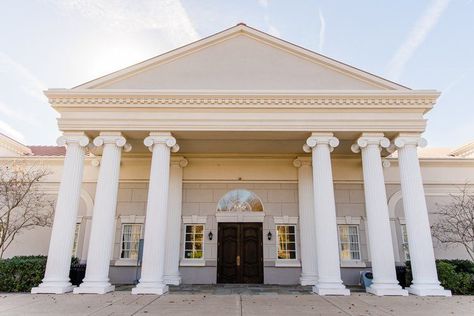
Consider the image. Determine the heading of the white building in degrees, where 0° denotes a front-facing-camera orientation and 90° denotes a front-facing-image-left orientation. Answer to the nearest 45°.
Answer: approximately 0°

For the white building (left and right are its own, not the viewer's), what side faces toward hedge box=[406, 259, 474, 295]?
left

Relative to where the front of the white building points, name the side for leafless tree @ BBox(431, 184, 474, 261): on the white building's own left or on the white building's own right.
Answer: on the white building's own left

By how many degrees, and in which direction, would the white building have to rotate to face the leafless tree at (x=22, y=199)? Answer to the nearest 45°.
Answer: approximately 90° to its right

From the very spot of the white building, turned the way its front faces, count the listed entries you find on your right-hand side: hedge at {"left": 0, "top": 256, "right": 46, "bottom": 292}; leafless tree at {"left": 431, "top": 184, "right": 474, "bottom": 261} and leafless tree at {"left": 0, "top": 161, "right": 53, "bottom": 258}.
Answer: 2

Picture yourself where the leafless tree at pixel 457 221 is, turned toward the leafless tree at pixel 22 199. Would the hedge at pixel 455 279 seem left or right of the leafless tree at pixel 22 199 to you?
left

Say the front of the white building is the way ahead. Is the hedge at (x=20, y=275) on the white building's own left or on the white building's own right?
on the white building's own right

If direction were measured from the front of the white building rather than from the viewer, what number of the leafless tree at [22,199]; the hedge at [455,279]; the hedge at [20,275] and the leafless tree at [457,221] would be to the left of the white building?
2
